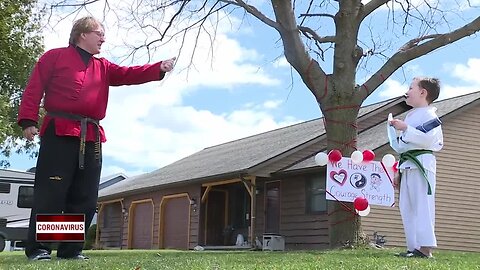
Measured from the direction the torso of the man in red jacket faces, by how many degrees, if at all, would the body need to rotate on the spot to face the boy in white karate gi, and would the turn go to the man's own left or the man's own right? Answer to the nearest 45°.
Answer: approximately 45° to the man's own left

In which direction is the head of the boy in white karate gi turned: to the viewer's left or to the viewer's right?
to the viewer's left

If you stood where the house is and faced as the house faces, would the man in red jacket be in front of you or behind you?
in front

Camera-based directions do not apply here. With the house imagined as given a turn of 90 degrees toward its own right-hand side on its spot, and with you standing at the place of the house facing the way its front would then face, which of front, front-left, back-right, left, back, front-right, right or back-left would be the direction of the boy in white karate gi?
back-left

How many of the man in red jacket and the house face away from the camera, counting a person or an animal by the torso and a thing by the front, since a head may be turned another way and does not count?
0

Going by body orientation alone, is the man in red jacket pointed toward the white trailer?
no

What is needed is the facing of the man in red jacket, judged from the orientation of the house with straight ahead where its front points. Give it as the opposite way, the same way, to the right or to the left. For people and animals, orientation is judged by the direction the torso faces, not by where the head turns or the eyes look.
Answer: to the left

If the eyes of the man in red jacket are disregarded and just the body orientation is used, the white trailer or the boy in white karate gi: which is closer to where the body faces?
the boy in white karate gi

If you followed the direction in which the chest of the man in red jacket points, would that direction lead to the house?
no

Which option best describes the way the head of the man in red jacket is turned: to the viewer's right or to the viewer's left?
to the viewer's right

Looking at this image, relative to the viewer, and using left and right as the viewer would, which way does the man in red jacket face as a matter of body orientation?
facing the viewer and to the right of the viewer

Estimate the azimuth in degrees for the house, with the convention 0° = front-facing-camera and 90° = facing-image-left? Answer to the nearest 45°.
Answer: approximately 45°
